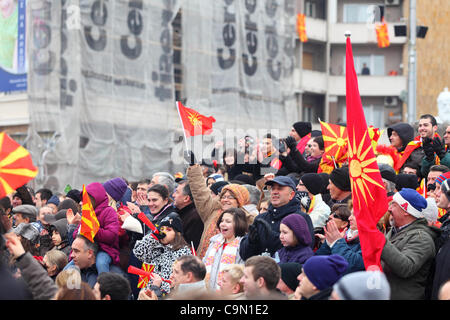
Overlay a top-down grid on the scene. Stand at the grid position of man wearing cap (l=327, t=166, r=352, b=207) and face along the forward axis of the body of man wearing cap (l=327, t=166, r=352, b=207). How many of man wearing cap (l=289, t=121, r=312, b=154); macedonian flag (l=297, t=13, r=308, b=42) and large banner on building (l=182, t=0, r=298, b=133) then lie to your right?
3

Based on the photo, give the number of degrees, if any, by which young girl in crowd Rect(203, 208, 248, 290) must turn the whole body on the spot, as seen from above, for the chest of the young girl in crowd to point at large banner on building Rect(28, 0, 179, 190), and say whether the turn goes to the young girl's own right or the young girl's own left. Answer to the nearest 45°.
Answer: approximately 135° to the young girl's own right

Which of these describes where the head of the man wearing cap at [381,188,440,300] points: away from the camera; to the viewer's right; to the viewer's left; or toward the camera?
to the viewer's left

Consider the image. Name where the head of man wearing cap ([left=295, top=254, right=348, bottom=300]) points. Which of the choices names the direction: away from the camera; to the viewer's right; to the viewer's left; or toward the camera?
to the viewer's left

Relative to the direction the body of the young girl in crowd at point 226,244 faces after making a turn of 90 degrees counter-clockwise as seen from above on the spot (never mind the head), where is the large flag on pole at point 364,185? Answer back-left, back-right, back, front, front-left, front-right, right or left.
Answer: front

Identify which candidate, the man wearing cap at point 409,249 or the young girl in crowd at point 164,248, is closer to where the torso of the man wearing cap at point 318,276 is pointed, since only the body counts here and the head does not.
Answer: the young girl in crowd

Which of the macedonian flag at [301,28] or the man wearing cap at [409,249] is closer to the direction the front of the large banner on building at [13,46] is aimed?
the man wearing cap

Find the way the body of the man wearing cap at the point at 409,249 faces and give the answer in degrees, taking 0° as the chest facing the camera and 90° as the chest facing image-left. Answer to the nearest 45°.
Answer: approximately 90°

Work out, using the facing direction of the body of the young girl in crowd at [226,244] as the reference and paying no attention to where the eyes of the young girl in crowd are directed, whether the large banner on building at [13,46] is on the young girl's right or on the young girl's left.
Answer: on the young girl's right
